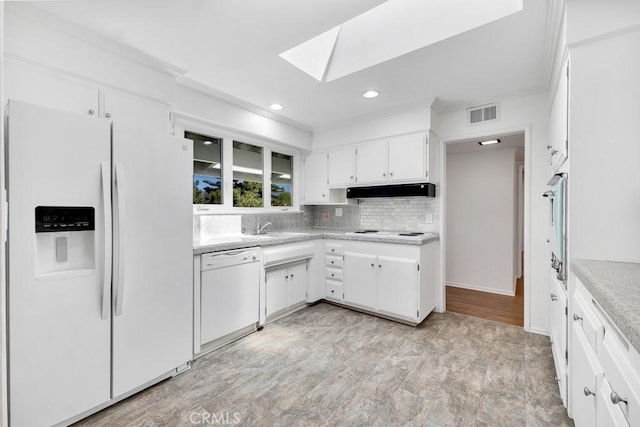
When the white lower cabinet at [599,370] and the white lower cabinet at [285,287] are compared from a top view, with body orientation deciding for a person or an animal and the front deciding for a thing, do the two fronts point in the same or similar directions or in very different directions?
very different directions

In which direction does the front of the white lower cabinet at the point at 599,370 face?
to the viewer's left

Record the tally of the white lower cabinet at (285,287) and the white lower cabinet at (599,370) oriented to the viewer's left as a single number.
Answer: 1

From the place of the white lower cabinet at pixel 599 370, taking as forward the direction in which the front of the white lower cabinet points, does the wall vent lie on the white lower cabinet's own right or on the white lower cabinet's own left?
on the white lower cabinet's own right

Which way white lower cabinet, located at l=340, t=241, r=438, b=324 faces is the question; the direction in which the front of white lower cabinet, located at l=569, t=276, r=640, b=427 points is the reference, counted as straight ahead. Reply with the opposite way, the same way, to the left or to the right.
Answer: to the left

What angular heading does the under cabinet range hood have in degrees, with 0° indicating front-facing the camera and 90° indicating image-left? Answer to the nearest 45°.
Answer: approximately 45°
